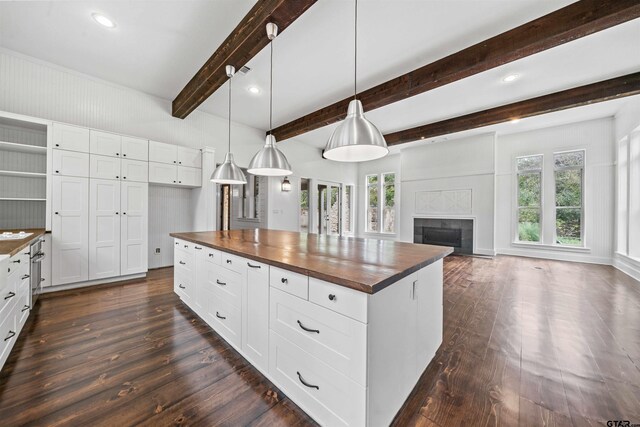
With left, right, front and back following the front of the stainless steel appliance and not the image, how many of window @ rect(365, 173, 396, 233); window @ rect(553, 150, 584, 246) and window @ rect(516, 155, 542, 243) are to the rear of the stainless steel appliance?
0

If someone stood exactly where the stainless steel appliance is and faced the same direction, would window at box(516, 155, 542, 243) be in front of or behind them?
in front

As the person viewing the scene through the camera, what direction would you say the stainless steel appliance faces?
facing to the right of the viewer

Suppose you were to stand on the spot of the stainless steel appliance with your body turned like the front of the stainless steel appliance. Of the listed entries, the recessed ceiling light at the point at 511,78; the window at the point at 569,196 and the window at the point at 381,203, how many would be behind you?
0

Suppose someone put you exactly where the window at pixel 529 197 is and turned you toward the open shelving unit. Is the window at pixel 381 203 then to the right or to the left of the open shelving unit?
right

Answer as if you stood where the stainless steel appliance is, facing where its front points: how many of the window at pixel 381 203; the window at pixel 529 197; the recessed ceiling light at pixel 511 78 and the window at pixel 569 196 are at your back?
0

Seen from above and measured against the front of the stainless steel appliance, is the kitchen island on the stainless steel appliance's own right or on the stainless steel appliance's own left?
on the stainless steel appliance's own right

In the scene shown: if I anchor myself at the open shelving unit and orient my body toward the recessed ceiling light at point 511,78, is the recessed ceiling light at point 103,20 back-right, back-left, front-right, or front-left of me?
front-right
